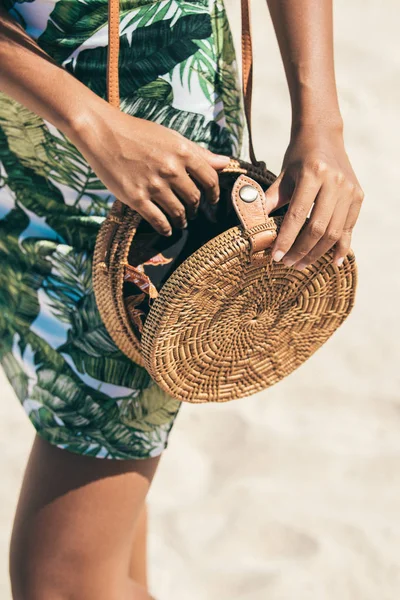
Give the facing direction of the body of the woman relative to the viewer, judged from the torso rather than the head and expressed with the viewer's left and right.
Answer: facing the viewer and to the right of the viewer
